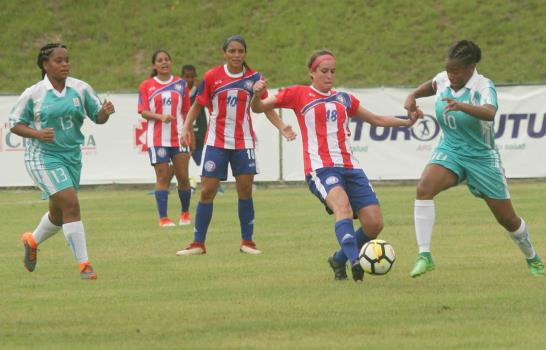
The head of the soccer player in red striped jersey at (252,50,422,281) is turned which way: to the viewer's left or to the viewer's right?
to the viewer's right

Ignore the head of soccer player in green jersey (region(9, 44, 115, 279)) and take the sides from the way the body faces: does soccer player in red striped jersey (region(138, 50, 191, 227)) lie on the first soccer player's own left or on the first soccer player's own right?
on the first soccer player's own left

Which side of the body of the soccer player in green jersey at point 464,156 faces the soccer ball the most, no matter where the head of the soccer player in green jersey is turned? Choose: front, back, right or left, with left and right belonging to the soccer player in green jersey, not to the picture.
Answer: front

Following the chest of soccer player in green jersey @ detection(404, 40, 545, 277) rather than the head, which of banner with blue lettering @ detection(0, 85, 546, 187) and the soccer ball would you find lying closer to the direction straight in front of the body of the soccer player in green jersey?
the soccer ball

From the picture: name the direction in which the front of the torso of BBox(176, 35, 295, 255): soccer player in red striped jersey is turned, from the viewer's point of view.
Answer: toward the camera

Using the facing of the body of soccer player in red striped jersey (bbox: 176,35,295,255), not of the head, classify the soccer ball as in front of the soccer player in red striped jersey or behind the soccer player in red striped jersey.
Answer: in front

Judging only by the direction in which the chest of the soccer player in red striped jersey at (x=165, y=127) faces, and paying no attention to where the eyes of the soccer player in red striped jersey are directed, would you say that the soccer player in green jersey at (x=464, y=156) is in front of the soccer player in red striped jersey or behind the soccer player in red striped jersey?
in front

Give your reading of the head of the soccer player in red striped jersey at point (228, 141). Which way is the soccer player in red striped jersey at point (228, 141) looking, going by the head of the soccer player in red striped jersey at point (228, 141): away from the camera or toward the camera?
toward the camera

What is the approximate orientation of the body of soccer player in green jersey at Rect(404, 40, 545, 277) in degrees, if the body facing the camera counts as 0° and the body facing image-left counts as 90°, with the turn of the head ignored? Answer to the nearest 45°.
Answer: approximately 45°

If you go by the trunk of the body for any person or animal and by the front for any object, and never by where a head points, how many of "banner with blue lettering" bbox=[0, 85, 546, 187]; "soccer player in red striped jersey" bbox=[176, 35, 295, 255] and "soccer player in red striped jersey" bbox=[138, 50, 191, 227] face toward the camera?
3

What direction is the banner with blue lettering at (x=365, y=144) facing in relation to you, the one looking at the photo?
facing the viewer

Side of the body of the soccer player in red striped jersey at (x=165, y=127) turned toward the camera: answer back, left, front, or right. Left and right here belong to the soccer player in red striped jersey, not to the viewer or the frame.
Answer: front

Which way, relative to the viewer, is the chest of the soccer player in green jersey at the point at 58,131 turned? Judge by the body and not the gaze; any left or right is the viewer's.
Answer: facing the viewer and to the right of the viewer
